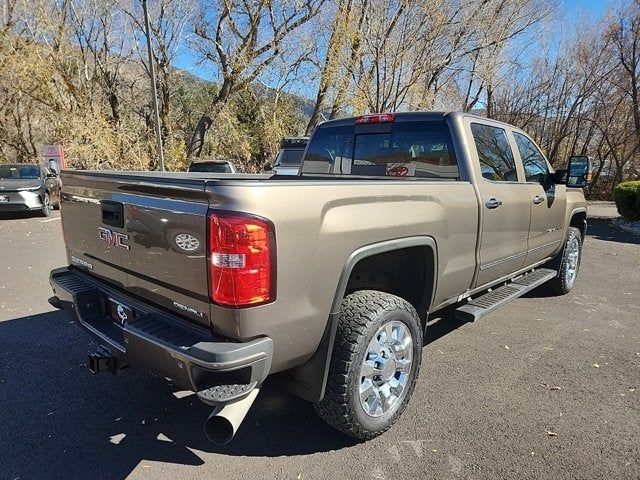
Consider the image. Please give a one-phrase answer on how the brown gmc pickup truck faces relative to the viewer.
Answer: facing away from the viewer and to the right of the viewer

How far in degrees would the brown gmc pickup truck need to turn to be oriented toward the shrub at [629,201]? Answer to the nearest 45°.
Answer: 0° — it already faces it
